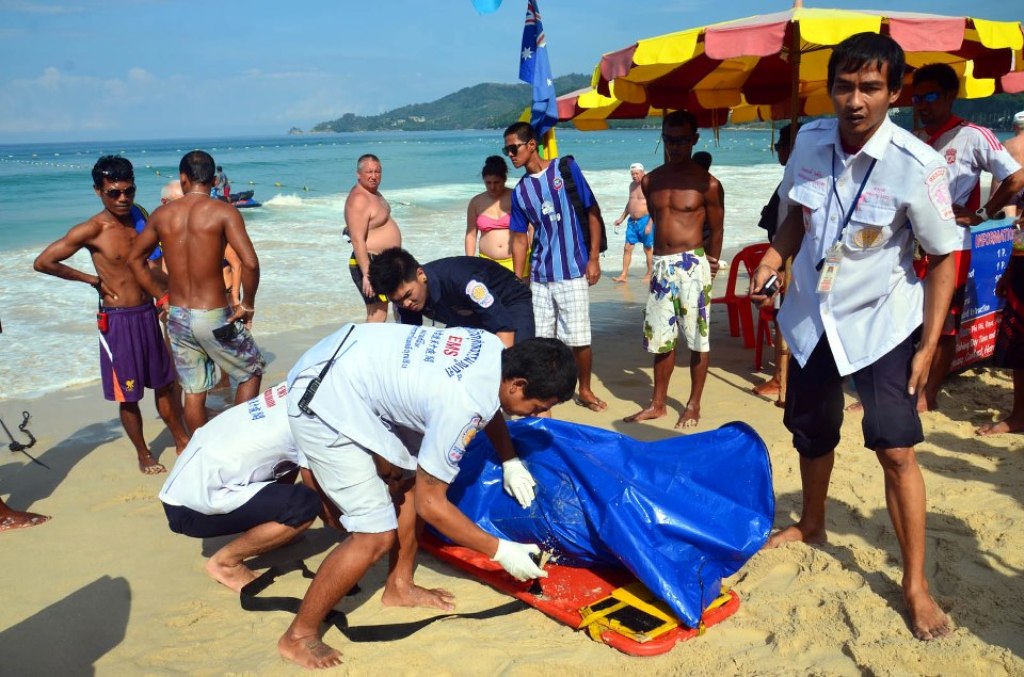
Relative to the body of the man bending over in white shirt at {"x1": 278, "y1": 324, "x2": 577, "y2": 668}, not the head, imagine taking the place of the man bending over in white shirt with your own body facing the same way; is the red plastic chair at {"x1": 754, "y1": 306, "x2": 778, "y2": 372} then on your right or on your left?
on your left

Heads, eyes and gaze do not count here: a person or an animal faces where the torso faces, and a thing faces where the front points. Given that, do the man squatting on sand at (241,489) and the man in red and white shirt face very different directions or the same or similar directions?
very different directions

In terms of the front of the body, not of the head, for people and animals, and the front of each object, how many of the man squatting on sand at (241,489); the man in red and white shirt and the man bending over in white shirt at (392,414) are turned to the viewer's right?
2

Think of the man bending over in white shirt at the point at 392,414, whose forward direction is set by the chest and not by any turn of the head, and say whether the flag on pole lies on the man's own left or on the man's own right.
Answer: on the man's own left

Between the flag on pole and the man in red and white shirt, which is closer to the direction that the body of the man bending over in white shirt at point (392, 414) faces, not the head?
the man in red and white shirt

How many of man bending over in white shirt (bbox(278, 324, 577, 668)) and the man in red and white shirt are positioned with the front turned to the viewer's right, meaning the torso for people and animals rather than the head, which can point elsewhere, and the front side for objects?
1

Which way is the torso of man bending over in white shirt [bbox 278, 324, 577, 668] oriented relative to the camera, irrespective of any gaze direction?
to the viewer's right

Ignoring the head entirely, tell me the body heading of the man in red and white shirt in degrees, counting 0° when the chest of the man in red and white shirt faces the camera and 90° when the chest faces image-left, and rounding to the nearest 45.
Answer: approximately 45°

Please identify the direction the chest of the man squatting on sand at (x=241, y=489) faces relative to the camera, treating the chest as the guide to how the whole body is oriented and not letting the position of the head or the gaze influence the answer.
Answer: to the viewer's right

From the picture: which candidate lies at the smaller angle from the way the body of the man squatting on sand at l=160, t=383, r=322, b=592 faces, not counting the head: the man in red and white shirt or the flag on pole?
the man in red and white shirt

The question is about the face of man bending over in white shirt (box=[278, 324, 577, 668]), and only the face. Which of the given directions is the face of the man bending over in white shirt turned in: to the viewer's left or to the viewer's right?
to the viewer's right

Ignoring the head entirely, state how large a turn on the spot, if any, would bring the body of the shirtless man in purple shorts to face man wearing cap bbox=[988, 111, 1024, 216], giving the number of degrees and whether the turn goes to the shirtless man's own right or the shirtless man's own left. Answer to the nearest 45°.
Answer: approximately 45° to the shirtless man's own left
